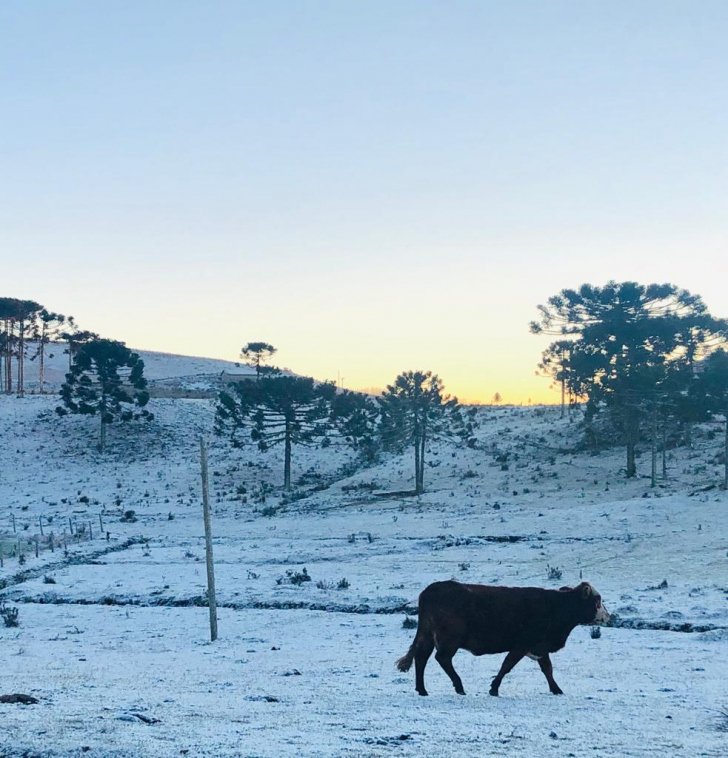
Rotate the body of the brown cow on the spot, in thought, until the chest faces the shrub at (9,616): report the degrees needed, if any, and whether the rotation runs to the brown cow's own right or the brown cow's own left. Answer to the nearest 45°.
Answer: approximately 135° to the brown cow's own left

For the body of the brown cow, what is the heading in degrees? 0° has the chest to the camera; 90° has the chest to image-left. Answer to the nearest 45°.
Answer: approximately 270°

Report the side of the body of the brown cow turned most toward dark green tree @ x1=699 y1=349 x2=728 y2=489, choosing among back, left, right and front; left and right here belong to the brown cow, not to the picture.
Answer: left

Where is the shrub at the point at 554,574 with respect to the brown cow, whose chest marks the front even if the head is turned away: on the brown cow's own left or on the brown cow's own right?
on the brown cow's own left

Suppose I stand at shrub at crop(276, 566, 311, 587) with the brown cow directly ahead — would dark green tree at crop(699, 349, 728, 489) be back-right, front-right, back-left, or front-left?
back-left

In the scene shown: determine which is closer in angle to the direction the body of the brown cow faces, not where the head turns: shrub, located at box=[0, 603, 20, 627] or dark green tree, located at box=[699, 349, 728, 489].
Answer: the dark green tree
